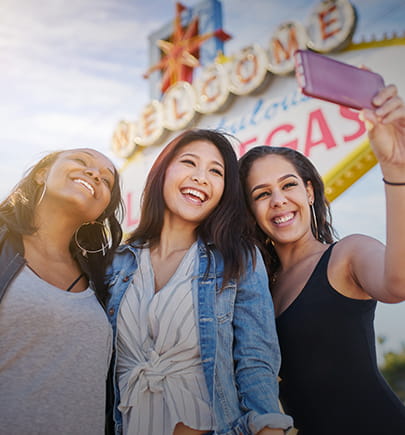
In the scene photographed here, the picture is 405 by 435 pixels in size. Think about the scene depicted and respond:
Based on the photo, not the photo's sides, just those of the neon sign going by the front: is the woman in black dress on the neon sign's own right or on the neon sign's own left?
on the neon sign's own left

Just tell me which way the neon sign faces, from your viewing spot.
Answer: facing the viewer and to the left of the viewer

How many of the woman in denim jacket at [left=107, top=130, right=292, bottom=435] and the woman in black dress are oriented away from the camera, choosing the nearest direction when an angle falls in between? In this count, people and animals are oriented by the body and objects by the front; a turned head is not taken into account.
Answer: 0

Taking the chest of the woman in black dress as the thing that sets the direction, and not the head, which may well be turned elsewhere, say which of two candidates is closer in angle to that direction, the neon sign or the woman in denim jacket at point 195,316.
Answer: the woman in denim jacket

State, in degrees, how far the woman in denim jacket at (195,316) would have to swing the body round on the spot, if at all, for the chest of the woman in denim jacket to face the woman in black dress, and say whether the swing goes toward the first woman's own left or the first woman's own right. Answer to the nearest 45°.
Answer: approximately 135° to the first woman's own left

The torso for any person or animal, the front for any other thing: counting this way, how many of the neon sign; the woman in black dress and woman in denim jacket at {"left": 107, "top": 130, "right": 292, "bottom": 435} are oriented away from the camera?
0

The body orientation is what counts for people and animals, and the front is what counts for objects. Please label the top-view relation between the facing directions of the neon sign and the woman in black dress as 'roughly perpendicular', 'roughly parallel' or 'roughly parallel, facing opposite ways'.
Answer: roughly parallel

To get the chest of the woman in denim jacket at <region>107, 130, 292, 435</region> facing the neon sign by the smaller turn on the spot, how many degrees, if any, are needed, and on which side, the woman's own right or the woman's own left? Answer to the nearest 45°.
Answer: approximately 135° to the woman's own right

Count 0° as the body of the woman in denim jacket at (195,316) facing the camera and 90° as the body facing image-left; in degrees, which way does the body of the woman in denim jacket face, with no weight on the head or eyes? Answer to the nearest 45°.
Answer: approximately 45°

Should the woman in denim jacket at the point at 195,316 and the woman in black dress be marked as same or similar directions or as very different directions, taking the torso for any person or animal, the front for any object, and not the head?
same or similar directions

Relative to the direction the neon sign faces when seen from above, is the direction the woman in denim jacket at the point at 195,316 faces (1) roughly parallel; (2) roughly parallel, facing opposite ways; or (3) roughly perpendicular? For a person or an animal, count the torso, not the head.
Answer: roughly parallel
